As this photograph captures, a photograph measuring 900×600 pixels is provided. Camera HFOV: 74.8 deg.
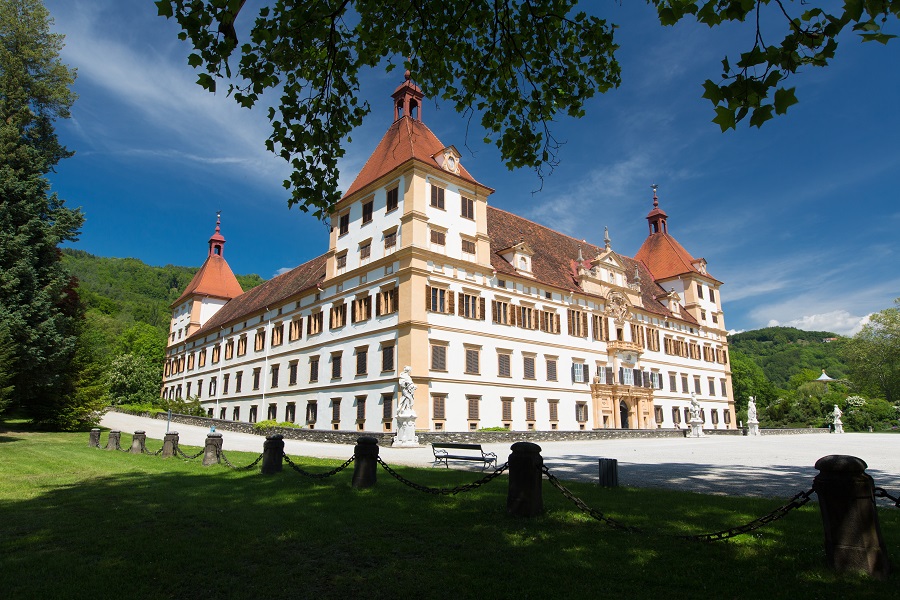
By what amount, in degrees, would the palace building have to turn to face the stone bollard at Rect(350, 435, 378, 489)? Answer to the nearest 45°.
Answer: approximately 45° to its right

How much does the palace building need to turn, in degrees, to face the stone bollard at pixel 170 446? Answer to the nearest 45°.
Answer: approximately 90° to its right

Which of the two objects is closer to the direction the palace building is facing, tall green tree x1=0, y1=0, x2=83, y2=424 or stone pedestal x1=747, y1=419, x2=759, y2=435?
the stone pedestal

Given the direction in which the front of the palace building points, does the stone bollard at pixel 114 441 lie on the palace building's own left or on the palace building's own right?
on the palace building's own right

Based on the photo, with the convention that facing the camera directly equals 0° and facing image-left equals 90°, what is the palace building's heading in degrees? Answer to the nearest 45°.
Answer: approximately 315°
